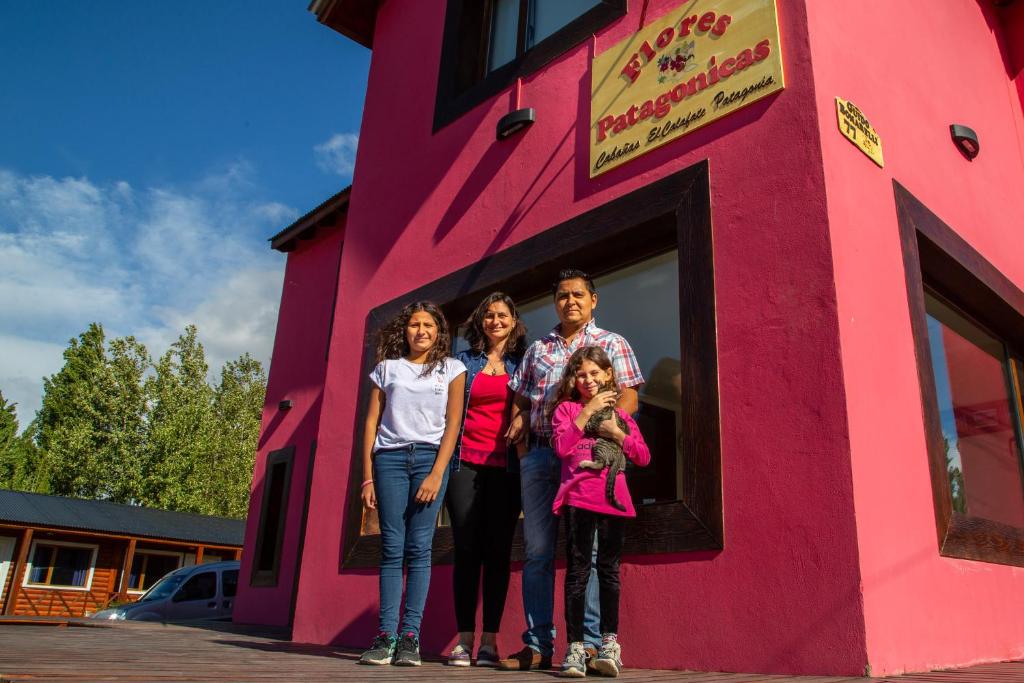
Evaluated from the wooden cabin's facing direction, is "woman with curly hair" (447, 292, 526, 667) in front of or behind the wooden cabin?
in front

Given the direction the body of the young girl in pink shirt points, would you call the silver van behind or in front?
behind

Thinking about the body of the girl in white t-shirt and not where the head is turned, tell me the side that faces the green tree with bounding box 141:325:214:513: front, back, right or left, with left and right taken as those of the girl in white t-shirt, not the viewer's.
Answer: back

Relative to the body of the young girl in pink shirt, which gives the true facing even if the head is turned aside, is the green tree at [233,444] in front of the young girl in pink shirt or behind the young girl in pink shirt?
behind

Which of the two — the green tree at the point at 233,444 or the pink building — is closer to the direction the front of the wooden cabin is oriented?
the pink building

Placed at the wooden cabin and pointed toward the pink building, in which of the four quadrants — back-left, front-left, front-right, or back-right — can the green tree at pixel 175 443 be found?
back-left

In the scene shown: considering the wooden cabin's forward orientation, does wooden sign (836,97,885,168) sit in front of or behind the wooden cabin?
in front

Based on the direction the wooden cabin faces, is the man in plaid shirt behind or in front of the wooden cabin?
in front

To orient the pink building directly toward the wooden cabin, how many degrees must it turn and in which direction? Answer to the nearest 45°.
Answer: approximately 90° to its right

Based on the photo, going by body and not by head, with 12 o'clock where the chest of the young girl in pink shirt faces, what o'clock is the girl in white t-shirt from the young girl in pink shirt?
The girl in white t-shirt is roughly at 4 o'clock from the young girl in pink shirt.

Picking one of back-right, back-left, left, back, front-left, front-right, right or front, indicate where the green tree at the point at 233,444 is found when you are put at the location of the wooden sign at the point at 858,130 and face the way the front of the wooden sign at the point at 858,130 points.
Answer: back
